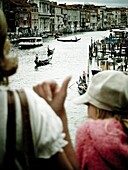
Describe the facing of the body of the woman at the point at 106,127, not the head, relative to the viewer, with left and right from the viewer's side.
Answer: facing away from the viewer and to the left of the viewer

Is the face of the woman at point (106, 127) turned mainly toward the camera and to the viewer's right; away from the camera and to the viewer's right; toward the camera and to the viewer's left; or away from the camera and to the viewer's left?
away from the camera and to the viewer's left

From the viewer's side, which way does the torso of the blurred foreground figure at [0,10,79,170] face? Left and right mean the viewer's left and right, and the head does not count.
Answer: facing away from the viewer
